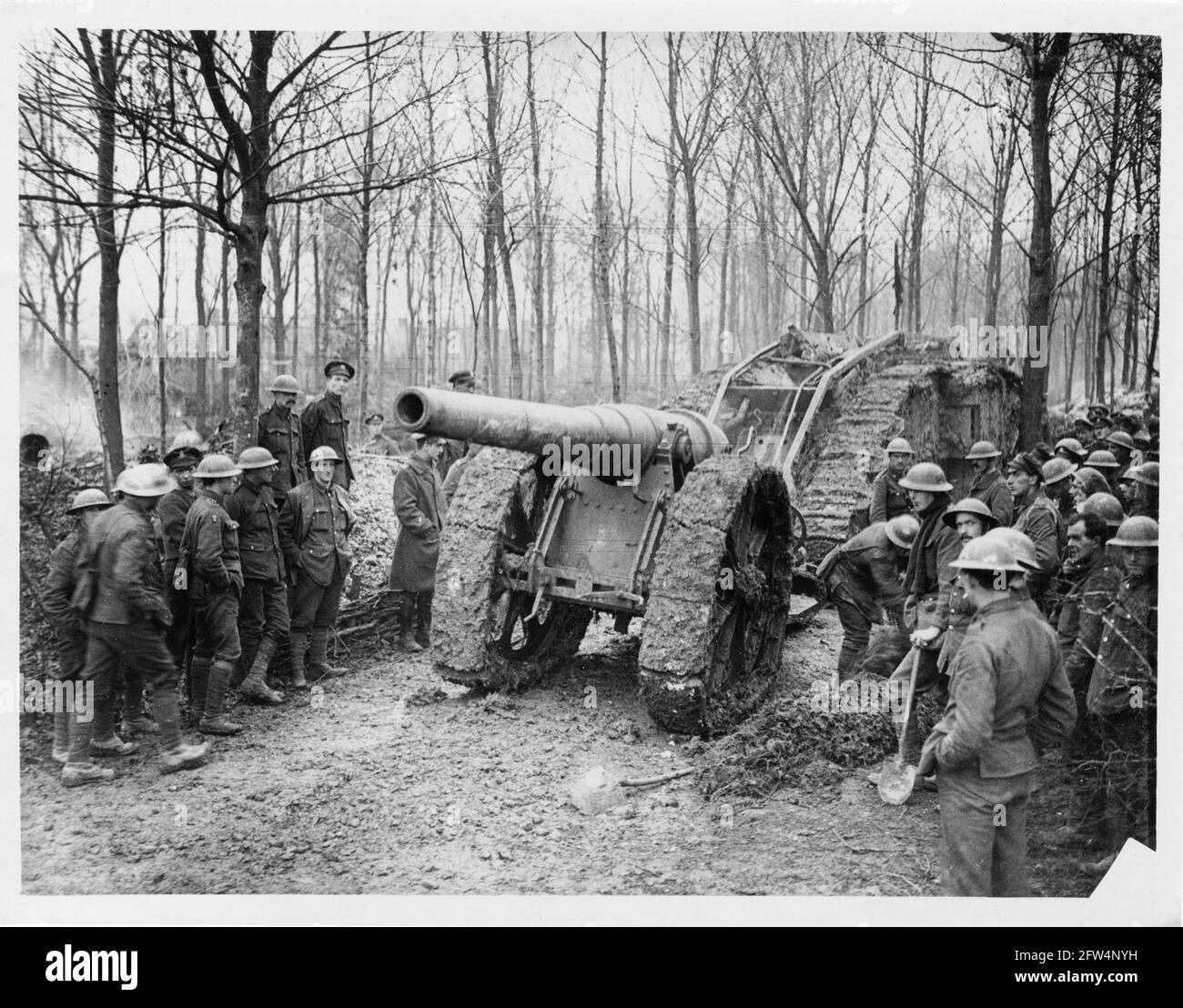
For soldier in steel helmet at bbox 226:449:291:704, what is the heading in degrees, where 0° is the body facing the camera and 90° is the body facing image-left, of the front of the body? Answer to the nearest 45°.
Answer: approximately 315°

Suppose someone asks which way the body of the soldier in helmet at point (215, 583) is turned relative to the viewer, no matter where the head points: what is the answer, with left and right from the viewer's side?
facing to the right of the viewer
